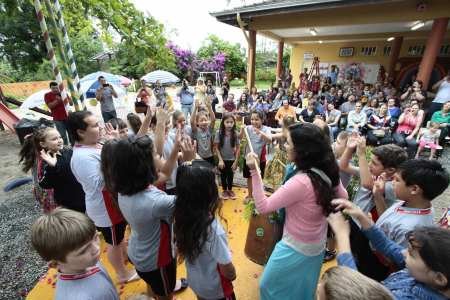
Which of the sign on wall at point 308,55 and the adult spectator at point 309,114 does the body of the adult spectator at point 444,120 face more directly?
the adult spectator

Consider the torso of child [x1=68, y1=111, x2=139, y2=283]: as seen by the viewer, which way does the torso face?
to the viewer's right

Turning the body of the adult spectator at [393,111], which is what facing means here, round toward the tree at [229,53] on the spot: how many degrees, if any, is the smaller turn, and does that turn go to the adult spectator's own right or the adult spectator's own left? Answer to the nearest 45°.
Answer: approximately 90° to the adult spectator's own right

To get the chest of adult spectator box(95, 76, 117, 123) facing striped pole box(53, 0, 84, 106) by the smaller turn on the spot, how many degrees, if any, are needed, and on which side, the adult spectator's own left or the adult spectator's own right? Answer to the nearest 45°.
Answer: approximately 45° to the adult spectator's own right

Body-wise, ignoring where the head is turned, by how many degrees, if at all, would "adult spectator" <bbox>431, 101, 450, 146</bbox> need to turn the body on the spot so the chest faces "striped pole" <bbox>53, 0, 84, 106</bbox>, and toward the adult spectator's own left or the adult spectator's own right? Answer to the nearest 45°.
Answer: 0° — they already face it

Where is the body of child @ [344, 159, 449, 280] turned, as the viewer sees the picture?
to the viewer's left

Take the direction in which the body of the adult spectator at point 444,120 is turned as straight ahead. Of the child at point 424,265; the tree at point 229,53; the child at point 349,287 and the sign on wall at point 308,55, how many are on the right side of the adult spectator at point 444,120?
2

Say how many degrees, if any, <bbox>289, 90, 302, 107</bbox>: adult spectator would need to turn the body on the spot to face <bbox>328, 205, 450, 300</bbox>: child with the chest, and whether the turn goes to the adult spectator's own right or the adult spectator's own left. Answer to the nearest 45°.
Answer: approximately 45° to the adult spectator's own left

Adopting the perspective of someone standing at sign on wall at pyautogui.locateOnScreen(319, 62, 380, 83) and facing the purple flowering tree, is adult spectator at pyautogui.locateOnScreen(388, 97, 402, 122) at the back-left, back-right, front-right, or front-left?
back-left
